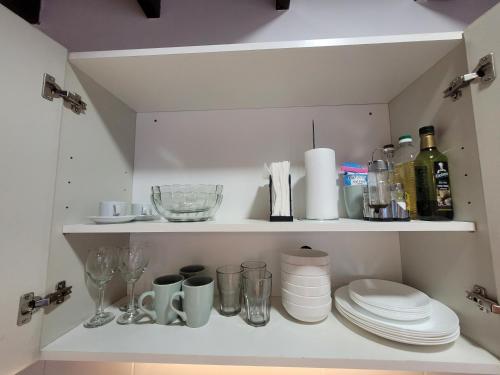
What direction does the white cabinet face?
toward the camera
